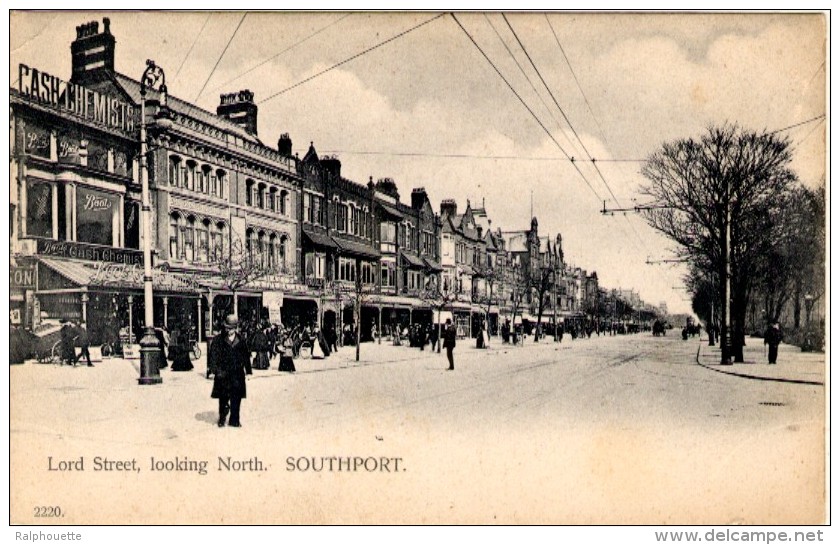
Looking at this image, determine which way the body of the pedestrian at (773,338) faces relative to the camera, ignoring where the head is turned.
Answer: toward the camera

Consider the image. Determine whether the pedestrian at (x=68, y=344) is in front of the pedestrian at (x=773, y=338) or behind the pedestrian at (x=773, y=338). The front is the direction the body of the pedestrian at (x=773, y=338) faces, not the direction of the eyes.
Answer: in front

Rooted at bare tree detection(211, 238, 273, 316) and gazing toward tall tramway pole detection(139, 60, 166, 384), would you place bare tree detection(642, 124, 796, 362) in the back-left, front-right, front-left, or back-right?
back-left

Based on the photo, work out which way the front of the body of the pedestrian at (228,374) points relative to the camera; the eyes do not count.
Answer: toward the camera

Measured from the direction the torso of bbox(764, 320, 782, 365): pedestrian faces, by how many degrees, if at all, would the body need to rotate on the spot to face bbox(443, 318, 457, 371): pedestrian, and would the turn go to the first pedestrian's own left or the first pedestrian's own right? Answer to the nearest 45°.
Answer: approximately 90° to the first pedestrian's own right

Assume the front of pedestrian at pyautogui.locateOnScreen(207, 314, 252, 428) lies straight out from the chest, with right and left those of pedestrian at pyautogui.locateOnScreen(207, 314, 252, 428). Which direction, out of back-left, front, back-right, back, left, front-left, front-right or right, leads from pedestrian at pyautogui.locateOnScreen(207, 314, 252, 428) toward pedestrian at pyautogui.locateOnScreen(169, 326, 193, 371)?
back

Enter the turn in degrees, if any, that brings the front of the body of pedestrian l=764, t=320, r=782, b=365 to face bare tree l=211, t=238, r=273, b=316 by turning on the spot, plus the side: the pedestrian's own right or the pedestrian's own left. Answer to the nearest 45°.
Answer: approximately 45° to the pedestrian's own right

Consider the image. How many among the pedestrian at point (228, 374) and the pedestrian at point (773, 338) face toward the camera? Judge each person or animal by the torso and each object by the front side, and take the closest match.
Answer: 2
